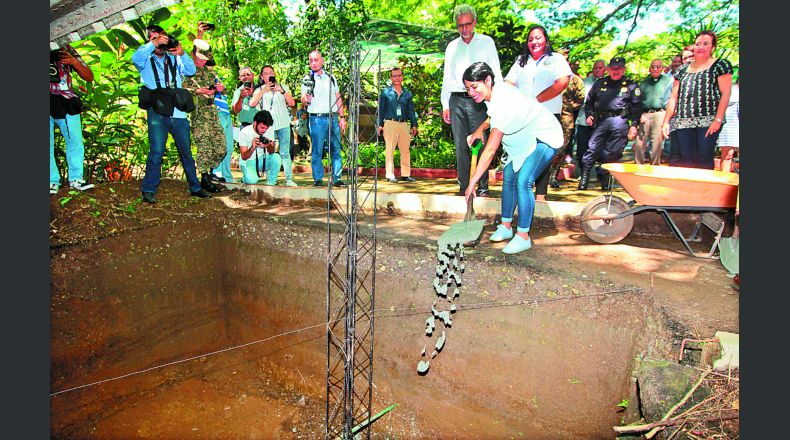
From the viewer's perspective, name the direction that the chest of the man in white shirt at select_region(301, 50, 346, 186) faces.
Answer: toward the camera

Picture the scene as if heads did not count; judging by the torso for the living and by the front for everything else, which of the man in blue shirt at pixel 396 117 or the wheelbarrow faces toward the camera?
the man in blue shirt

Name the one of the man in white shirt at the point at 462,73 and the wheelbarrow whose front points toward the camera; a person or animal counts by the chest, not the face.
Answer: the man in white shirt

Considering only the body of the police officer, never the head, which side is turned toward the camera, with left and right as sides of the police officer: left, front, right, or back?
front

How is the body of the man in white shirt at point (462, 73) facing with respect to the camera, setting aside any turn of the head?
toward the camera

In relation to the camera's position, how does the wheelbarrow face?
facing to the left of the viewer

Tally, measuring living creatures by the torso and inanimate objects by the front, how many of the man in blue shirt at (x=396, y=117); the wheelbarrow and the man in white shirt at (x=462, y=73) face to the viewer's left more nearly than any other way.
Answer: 1

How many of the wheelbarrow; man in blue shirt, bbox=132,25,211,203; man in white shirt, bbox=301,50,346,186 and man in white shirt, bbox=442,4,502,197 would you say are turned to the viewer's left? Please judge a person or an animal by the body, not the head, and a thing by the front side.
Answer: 1

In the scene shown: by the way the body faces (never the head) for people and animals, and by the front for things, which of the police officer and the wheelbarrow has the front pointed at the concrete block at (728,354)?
the police officer

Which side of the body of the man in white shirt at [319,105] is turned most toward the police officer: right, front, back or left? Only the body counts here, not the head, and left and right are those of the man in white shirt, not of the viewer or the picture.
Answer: left

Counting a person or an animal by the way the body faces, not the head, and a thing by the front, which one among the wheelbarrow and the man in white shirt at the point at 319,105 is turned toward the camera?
the man in white shirt

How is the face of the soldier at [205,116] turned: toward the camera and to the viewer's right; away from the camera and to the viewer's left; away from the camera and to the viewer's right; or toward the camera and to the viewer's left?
toward the camera and to the viewer's right

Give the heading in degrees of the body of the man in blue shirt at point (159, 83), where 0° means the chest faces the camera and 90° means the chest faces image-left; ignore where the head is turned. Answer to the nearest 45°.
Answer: approximately 315°

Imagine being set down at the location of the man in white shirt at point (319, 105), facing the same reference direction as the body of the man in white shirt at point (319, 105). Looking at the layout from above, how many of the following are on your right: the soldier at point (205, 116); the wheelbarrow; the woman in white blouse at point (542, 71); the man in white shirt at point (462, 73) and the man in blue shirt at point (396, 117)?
1

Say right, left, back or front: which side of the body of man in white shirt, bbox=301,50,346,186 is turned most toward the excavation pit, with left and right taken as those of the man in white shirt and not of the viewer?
front
